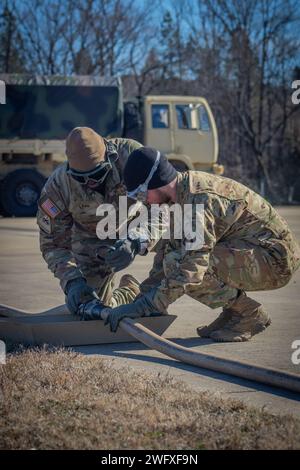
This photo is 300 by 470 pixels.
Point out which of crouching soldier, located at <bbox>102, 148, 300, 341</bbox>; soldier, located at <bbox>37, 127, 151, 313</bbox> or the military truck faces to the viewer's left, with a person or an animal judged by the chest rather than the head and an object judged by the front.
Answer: the crouching soldier

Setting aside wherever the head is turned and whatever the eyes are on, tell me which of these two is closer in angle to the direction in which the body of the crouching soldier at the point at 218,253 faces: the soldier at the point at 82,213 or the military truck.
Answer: the soldier

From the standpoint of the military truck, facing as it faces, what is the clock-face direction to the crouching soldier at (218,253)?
The crouching soldier is roughly at 3 o'clock from the military truck.

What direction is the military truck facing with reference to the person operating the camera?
facing to the right of the viewer

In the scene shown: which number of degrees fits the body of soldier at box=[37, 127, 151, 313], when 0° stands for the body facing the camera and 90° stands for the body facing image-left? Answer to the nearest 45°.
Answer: approximately 315°

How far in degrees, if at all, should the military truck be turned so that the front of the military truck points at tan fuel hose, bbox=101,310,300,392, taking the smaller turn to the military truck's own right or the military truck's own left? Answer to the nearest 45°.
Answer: approximately 90° to the military truck's own right

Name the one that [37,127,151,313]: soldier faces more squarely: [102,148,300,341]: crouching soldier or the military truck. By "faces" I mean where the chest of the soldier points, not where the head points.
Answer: the crouching soldier

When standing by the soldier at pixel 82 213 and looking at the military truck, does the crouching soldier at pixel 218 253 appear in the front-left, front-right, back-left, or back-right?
back-right

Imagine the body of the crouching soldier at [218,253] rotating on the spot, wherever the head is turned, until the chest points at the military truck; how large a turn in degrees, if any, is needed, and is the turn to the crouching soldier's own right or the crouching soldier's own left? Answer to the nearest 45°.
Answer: approximately 90° to the crouching soldier's own right

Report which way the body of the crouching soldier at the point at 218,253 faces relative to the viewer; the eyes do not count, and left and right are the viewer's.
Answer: facing to the left of the viewer
